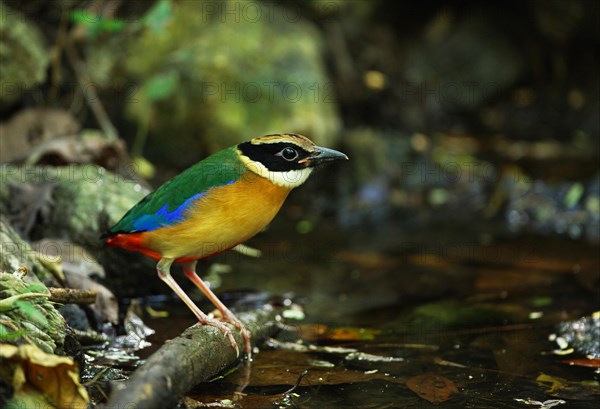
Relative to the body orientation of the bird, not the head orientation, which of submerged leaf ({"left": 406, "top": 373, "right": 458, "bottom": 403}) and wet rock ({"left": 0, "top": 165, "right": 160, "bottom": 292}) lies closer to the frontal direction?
the submerged leaf

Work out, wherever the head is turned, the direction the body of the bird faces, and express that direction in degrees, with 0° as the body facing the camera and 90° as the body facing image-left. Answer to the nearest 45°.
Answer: approximately 270°

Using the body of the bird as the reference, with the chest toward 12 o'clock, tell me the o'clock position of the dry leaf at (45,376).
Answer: The dry leaf is roughly at 4 o'clock from the bird.

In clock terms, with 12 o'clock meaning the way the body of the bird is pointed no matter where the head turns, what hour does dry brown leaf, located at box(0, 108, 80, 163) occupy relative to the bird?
The dry brown leaf is roughly at 8 o'clock from the bird.

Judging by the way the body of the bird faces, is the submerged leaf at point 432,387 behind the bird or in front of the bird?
in front

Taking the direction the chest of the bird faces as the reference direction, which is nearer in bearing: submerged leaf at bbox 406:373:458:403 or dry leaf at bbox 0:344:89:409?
the submerged leaf

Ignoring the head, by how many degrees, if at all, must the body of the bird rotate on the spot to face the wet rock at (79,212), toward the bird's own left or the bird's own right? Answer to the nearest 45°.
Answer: approximately 135° to the bird's own left
